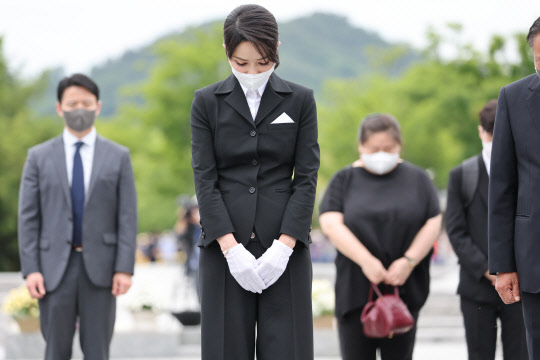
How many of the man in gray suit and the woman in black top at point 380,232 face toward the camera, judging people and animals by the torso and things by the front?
2

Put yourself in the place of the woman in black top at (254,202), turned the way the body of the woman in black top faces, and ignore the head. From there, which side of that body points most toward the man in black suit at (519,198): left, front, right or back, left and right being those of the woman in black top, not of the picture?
left

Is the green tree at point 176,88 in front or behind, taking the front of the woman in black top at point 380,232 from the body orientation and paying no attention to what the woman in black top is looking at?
behind

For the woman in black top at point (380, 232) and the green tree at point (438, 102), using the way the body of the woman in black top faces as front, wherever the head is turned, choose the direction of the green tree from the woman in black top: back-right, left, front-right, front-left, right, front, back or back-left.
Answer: back

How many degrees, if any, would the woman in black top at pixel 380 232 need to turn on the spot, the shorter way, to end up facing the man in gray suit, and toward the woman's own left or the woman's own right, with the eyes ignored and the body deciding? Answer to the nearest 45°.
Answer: approximately 90° to the woman's own right

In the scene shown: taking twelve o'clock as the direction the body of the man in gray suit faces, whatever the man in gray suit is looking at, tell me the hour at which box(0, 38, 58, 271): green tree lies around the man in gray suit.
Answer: The green tree is roughly at 6 o'clock from the man in gray suit.

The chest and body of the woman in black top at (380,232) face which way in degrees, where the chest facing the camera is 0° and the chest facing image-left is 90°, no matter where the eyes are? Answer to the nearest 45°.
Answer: approximately 0°
